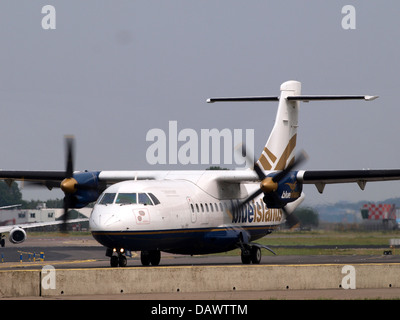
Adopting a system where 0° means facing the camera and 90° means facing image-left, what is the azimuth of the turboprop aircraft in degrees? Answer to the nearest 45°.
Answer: approximately 45°
